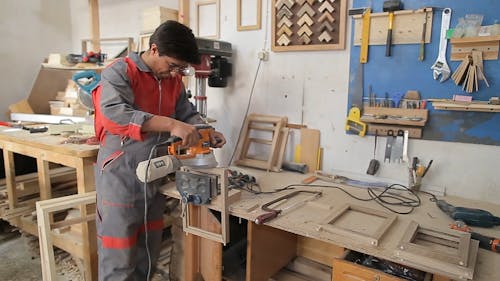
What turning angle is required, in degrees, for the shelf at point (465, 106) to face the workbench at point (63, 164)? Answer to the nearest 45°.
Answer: approximately 90° to its right

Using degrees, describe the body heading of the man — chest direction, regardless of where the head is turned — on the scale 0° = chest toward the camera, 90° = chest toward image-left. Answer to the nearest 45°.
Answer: approximately 315°

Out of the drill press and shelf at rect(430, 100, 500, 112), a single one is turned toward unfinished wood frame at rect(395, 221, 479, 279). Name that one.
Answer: the shelf

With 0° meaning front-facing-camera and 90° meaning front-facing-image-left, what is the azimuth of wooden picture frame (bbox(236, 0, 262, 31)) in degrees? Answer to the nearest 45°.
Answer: approximately 0°

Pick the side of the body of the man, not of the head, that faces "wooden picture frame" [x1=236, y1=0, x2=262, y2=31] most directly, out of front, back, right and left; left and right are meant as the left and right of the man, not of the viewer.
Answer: left

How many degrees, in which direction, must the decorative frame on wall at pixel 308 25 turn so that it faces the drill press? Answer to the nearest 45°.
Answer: approximately 90° to its right

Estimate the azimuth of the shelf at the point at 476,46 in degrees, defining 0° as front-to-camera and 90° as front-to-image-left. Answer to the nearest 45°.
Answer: approximately 0°

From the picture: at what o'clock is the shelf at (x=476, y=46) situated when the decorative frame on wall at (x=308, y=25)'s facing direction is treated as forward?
The shelf is roughly at 10 o'clock from the decorative frame on wall.
